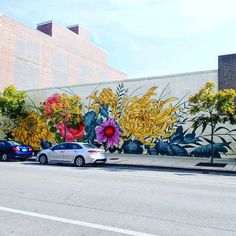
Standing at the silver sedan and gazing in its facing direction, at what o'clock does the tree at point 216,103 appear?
The tree is roughly at 5 o'clock from the silver sedan.

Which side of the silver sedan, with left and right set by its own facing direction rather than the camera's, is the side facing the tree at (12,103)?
front

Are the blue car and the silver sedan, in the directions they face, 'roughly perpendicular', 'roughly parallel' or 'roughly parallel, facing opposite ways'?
roughly parallel

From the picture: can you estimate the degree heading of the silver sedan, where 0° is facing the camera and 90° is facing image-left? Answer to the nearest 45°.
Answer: approximately 135°

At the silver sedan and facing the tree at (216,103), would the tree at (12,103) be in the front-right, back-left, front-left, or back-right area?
back-left

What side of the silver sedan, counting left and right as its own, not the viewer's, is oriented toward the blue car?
front

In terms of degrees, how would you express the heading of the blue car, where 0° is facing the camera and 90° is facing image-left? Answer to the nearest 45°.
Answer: approximately 135°

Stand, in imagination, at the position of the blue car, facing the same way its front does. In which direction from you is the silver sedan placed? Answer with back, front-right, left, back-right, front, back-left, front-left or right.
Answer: back

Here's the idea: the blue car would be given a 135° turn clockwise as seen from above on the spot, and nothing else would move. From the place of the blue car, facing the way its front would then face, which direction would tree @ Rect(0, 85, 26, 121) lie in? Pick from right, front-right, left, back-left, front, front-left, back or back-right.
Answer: left

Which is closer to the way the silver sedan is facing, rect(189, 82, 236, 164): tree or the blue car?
the blue car

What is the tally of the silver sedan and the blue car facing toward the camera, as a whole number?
0

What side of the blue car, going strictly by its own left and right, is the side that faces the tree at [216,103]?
back
